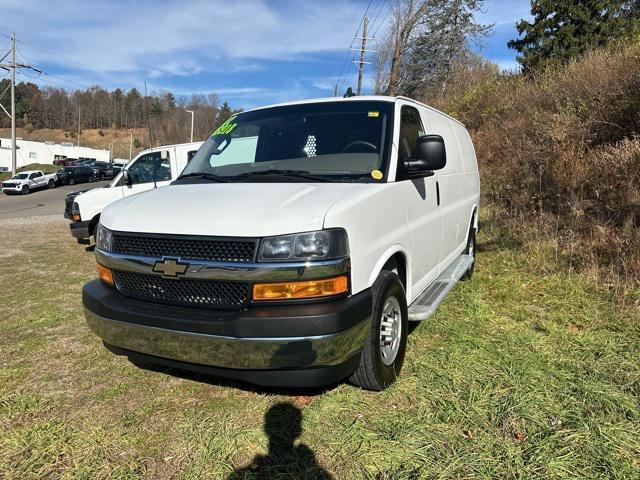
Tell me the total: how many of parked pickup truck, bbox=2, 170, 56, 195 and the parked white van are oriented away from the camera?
0

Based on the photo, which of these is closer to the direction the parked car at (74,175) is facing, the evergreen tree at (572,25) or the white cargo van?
the white cargo van

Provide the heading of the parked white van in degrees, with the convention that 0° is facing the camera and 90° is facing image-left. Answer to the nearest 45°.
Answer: approximately 90°

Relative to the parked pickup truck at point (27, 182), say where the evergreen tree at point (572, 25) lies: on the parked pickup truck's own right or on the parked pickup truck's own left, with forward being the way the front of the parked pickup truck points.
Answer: on the parked pickup truck's own left

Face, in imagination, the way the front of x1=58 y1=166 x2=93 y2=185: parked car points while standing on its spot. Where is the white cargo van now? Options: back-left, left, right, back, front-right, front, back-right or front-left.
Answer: front-left

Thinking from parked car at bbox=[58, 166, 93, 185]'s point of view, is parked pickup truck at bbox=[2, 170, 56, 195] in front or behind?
in front

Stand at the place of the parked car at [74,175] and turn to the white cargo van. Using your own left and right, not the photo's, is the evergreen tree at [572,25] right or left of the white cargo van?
left

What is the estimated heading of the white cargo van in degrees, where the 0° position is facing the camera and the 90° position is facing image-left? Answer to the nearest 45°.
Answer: approximately 45°

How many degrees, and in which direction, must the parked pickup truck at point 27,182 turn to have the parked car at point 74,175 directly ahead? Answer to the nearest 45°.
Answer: approximately 180°

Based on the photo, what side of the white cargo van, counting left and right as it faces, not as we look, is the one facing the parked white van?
right

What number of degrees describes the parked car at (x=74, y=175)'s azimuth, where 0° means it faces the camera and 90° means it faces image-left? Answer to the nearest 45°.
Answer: approximately 45°

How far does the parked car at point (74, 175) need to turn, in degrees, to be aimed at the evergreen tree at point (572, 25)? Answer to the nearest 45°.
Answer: approximately 90° to its left
